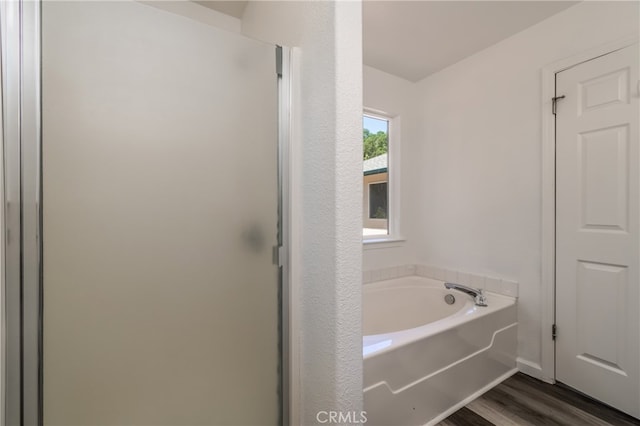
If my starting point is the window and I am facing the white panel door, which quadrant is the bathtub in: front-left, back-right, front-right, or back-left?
front-right

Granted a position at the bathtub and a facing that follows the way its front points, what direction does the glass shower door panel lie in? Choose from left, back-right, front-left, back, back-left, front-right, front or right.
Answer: right

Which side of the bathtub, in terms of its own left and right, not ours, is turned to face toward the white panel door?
left

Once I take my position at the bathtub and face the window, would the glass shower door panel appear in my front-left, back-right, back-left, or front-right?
back-left

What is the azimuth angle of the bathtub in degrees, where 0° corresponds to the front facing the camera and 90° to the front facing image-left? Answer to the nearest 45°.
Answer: approximately 315°

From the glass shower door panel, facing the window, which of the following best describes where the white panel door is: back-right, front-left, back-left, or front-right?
front-right

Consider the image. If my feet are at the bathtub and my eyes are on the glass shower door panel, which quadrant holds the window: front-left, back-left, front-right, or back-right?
back-right
